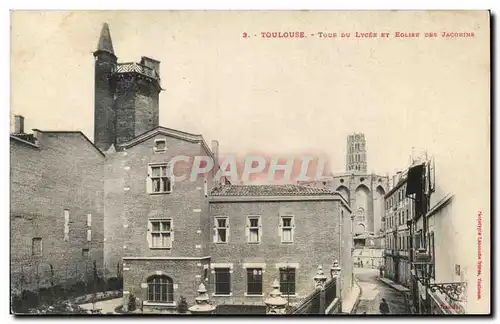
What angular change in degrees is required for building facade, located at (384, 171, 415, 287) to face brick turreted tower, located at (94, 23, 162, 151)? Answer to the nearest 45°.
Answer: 0° — it already faces it

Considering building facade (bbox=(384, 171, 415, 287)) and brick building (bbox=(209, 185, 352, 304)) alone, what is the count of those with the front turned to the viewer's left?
1

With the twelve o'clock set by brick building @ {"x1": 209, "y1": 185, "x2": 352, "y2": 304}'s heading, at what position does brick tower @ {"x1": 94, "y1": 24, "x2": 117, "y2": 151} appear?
The brick tower is roughly at 3 o'clock from the brick building.

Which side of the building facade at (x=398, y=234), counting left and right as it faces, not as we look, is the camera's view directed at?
left

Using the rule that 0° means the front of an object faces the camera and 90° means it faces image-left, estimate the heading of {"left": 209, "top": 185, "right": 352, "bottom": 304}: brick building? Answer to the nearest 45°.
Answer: approximately 0°
